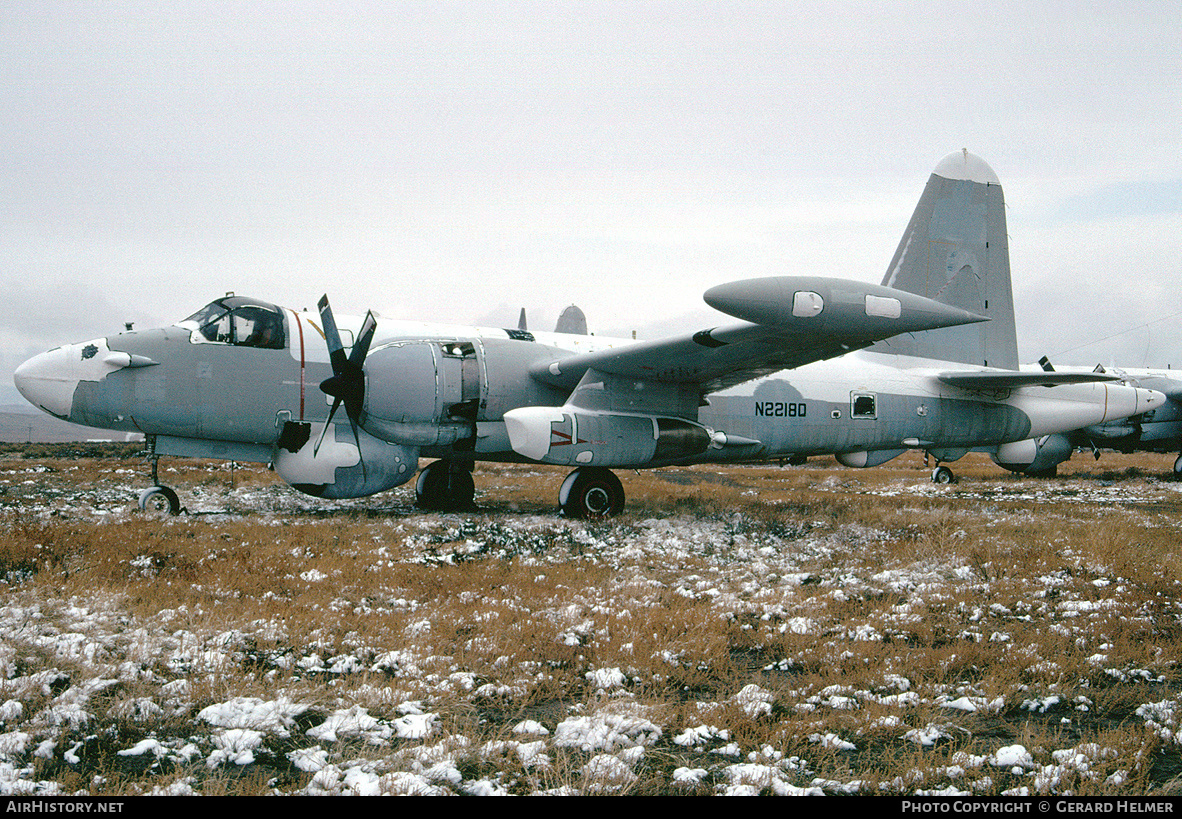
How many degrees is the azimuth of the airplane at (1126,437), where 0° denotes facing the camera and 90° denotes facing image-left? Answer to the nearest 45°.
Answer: approximately 90°

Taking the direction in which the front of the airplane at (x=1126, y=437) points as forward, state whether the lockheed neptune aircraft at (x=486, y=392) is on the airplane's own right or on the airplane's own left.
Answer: on the airplane's own left
